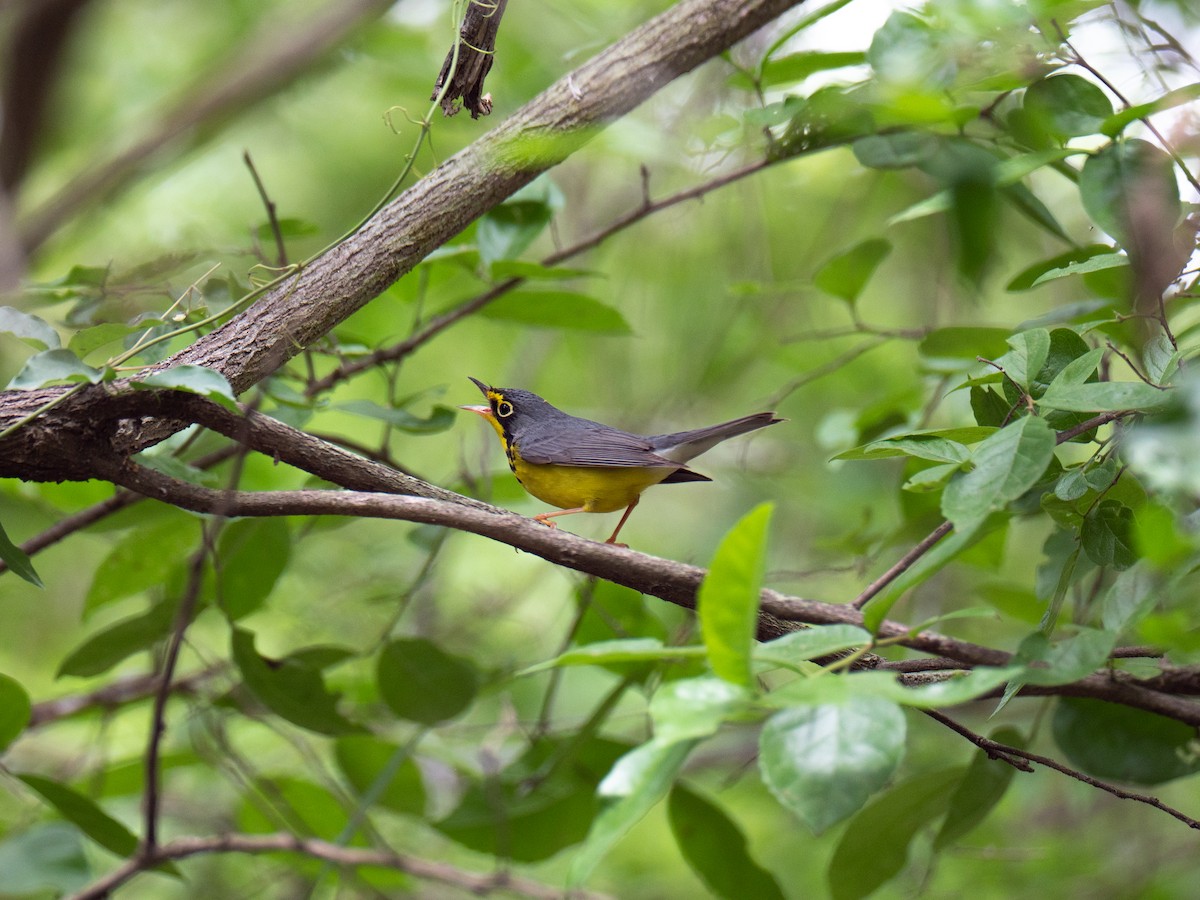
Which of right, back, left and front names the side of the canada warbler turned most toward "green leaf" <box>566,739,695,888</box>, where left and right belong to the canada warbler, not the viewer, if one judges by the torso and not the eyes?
left

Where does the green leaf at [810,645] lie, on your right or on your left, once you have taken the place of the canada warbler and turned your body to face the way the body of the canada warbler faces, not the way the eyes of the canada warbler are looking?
on your left

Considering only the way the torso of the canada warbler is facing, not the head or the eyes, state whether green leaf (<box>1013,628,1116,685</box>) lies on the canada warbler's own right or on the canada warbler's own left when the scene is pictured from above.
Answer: on the canada warbler's own left

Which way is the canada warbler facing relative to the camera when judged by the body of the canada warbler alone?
to the viewer's left
